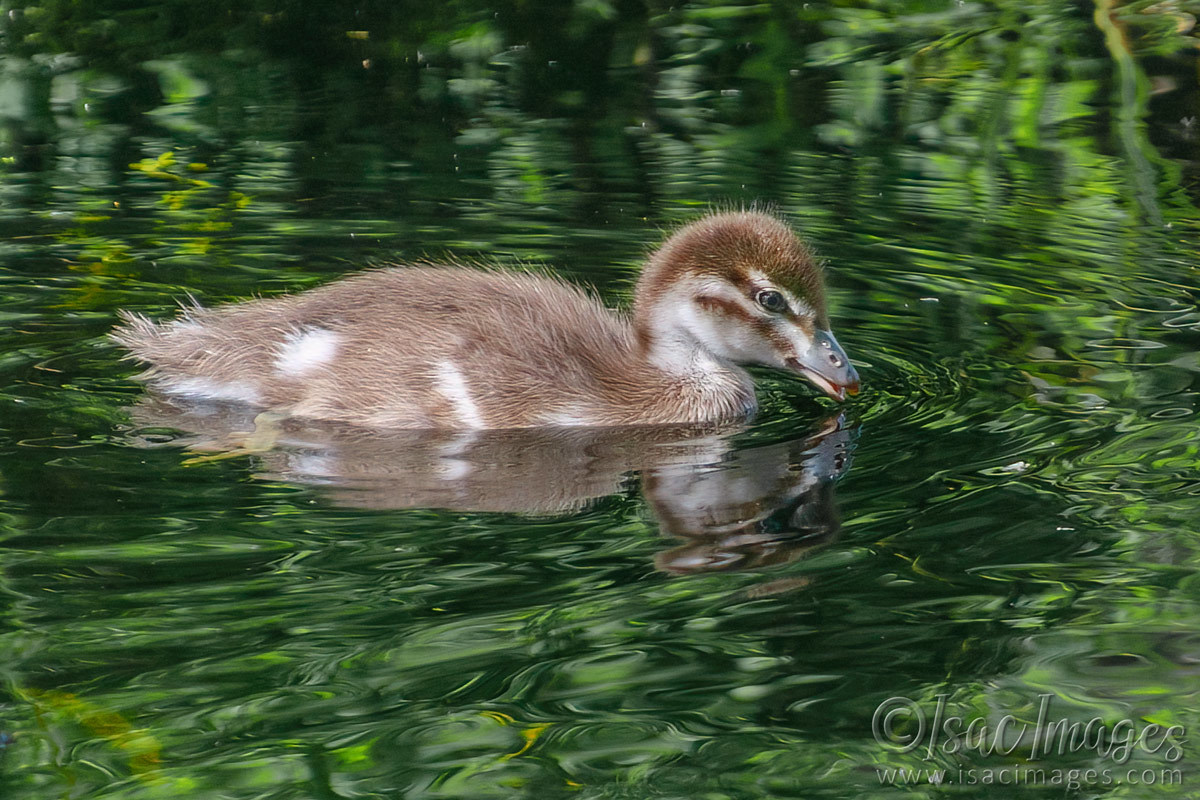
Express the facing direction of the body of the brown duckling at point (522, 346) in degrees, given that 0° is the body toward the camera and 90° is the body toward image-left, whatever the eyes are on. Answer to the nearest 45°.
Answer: approximately 270°
